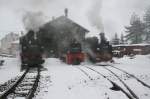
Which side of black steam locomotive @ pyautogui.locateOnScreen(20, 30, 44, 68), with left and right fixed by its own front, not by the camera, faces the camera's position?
front

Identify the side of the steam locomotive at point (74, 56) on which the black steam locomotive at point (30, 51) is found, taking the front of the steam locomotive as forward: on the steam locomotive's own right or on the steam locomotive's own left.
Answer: on the steam locomotive's own right

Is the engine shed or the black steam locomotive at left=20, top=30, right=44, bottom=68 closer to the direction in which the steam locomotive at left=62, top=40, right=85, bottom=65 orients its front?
the black steam locomotive

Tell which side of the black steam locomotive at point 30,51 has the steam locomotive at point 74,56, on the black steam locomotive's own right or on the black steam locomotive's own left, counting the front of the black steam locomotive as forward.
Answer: on the black steam locomotive's own left

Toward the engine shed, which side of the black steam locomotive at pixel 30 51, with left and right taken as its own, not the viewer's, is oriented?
back

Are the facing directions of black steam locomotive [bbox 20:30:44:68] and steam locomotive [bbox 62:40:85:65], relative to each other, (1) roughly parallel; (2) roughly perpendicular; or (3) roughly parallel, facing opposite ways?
roughly parallel

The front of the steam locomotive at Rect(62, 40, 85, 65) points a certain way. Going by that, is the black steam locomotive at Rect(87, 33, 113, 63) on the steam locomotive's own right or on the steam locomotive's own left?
on the steam locomotive's own left

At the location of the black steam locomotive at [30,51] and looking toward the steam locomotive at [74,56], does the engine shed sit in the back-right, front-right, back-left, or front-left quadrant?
front-left

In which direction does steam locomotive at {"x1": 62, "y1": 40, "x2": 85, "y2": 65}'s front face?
toward the camera

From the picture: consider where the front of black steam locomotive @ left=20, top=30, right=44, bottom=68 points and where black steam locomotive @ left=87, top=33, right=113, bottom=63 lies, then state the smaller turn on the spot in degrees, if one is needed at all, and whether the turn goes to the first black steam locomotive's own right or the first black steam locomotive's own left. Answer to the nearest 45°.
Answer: approximately 90° to the first black steam locomotive's own left

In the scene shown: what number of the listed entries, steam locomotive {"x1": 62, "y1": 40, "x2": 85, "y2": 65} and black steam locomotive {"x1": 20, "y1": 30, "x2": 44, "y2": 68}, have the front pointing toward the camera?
2
